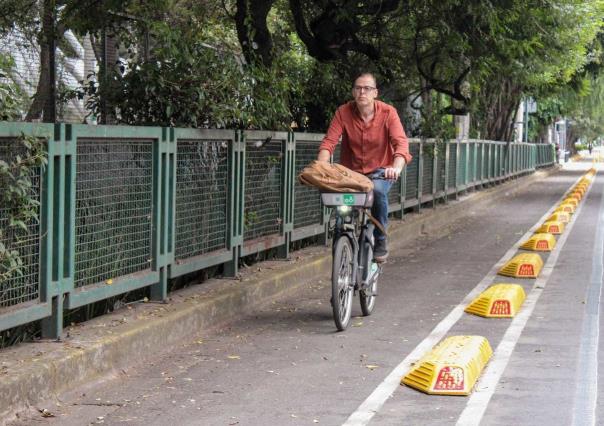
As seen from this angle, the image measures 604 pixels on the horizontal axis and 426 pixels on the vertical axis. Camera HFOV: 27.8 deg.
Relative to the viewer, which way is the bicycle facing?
toward the camera

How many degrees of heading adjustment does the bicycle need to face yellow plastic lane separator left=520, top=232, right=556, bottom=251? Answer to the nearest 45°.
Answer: approximately 180°

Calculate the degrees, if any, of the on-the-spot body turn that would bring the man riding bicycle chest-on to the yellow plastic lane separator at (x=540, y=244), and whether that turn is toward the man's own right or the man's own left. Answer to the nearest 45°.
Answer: approximately 180°

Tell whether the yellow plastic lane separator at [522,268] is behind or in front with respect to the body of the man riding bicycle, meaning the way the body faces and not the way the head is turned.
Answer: behind

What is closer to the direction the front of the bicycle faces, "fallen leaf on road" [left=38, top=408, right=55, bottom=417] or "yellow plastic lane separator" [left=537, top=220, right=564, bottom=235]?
the fallen leaf on road

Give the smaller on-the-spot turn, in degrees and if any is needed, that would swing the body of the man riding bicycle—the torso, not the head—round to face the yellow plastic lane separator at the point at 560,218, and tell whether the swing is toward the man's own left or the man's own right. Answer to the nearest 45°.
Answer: approximately 180°

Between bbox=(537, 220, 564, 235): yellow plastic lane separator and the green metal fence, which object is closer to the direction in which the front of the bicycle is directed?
the green metal fence

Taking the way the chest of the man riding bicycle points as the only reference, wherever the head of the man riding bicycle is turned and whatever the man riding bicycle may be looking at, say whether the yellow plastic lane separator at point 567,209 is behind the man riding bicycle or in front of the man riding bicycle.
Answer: behind

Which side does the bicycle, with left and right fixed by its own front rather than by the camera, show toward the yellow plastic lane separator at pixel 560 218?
back

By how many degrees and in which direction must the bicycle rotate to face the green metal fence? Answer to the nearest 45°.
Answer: approximately 90° to its right

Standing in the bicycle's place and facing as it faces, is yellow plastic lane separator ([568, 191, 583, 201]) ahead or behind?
behind

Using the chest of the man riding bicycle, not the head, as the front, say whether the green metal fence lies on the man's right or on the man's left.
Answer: on the man's right

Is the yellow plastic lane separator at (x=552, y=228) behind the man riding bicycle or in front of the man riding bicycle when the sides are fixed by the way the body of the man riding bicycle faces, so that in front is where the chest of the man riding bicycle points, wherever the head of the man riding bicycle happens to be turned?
behind
